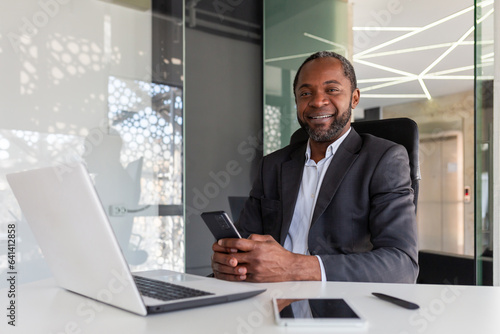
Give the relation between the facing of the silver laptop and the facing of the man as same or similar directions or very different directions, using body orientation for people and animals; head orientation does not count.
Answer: very different directions

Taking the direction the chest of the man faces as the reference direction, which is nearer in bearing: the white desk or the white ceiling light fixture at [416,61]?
the white desk

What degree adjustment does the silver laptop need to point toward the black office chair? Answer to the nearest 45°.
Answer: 0° — it already faces it

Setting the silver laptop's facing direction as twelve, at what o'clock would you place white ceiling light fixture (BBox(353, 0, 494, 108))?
The white ceiling light fixture is roughly at 12 o'clock from the silver laptop.

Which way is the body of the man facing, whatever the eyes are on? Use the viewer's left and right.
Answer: facing the viewer and to the left of the viewer

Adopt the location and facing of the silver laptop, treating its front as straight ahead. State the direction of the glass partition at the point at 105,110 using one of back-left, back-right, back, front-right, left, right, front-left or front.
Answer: front-left

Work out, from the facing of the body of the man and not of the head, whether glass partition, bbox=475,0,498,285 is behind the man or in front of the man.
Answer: behind

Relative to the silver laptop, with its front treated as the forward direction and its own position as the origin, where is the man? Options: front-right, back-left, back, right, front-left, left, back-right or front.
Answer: front

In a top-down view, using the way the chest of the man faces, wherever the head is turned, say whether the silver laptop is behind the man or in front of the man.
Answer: in front

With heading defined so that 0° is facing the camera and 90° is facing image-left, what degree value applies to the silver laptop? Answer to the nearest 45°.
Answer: approximately 225°

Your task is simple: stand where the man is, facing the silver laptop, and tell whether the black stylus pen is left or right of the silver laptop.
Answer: left

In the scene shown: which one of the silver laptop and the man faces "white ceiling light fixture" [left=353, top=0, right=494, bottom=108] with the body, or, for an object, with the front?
the silver laptop

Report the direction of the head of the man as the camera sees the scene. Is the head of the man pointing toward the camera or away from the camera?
toward the camera

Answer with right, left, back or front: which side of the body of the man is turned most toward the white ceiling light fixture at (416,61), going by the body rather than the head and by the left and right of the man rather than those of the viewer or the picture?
back

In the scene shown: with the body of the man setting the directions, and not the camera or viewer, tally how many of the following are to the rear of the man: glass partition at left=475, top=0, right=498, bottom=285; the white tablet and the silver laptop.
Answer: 1

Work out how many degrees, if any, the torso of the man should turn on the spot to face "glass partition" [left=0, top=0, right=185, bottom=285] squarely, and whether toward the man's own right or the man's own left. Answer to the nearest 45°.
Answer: approximately 90° to the man's own right
